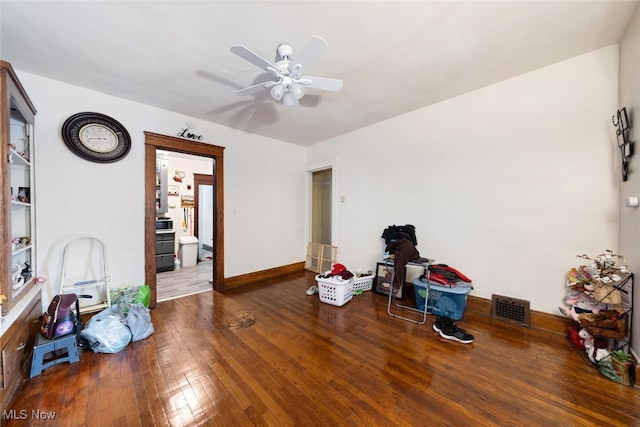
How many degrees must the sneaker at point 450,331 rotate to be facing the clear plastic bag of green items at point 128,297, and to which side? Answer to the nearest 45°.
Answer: approximately 180°

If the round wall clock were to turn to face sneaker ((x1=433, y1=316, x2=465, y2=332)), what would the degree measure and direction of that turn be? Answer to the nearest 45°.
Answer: approximately 45° to its left

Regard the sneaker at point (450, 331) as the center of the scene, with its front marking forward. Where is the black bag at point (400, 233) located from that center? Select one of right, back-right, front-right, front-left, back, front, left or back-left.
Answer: back

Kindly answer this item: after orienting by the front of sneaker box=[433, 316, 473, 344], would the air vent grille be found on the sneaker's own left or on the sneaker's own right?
on the sneaker's own left

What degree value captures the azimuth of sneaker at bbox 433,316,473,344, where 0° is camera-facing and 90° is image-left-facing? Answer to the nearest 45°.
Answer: approximately 315°

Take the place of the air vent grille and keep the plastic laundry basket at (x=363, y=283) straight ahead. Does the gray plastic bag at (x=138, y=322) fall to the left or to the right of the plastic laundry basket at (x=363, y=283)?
left

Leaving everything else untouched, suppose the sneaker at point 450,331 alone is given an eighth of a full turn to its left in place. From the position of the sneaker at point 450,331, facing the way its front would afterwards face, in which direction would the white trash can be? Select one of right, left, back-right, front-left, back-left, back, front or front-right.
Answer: back

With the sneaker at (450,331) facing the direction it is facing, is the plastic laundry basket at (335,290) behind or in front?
behind

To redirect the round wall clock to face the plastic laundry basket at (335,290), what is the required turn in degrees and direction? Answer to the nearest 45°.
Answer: approximately 45° to its left
